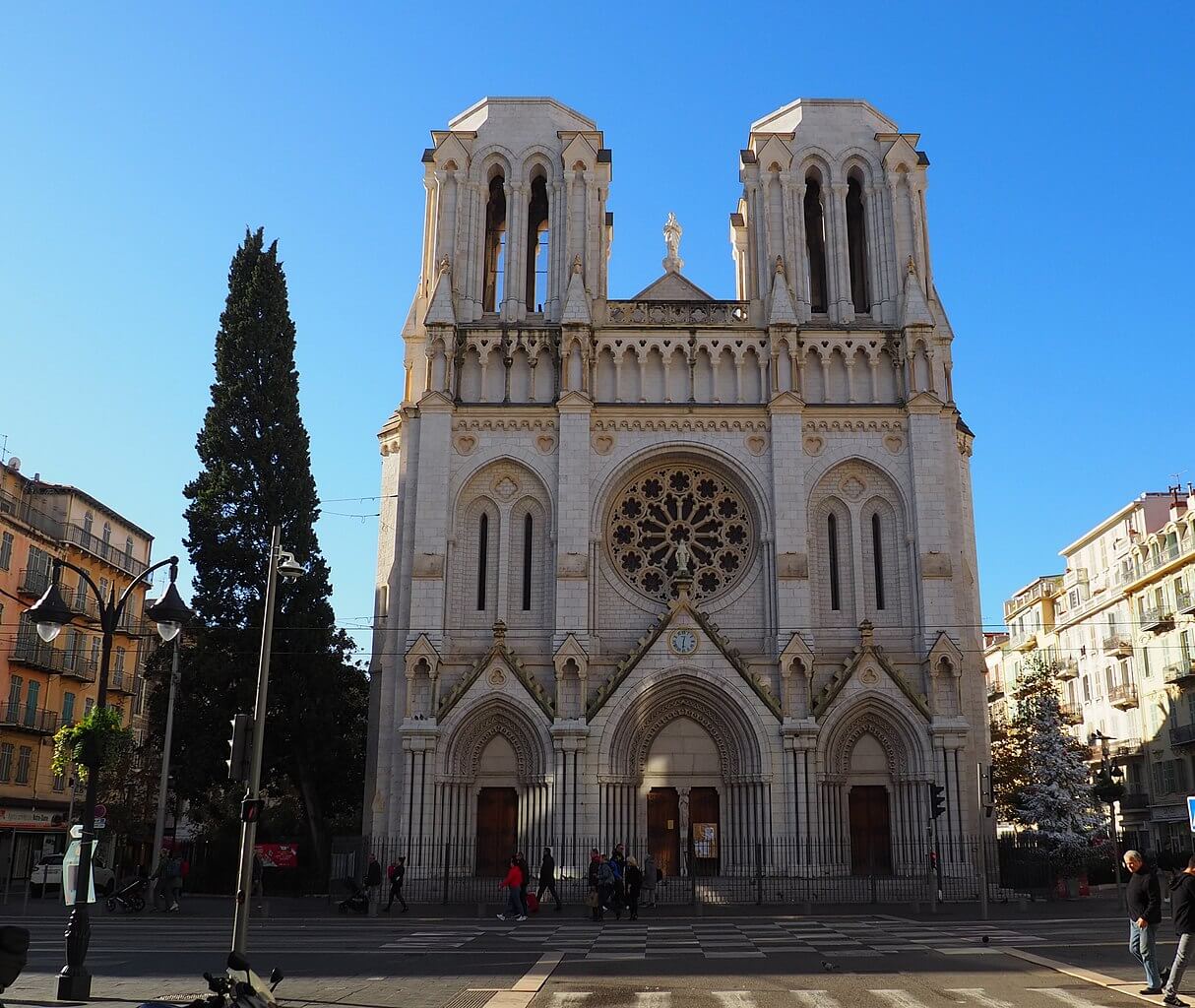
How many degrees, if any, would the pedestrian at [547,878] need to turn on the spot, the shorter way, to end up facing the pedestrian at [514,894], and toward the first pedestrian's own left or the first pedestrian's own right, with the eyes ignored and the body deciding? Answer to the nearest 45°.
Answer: approximately 90° to the first pedestrian's own right

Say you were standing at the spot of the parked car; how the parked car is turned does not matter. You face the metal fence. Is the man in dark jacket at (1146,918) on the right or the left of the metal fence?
right

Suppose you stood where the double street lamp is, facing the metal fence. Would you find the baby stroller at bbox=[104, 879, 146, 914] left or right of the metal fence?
left

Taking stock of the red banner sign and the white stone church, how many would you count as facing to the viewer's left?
0

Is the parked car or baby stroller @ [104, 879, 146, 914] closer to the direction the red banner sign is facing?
the baby stroller

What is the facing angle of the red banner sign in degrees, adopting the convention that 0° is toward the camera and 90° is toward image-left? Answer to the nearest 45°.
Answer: approximately 0°

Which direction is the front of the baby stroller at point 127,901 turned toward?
to the viewer's left

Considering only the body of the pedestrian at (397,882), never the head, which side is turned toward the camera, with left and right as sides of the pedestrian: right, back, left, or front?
right
